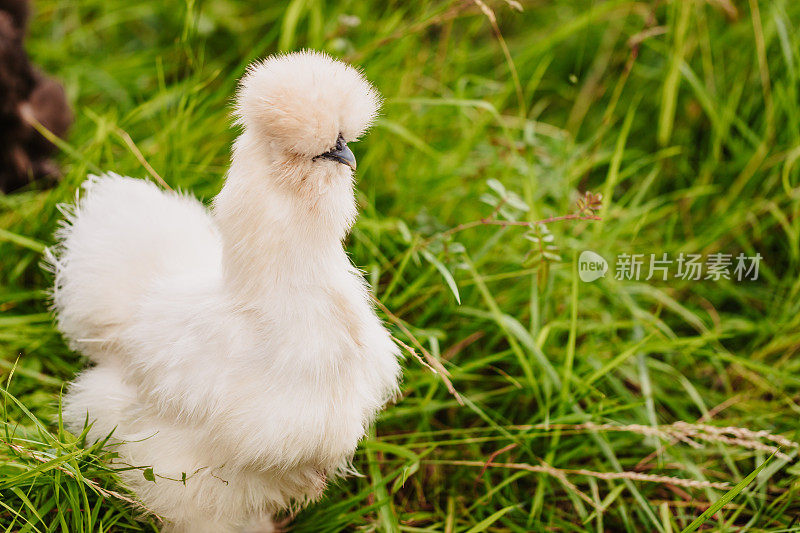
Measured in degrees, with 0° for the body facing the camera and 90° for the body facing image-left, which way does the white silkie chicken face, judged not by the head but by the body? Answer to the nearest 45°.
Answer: approximately 315°
